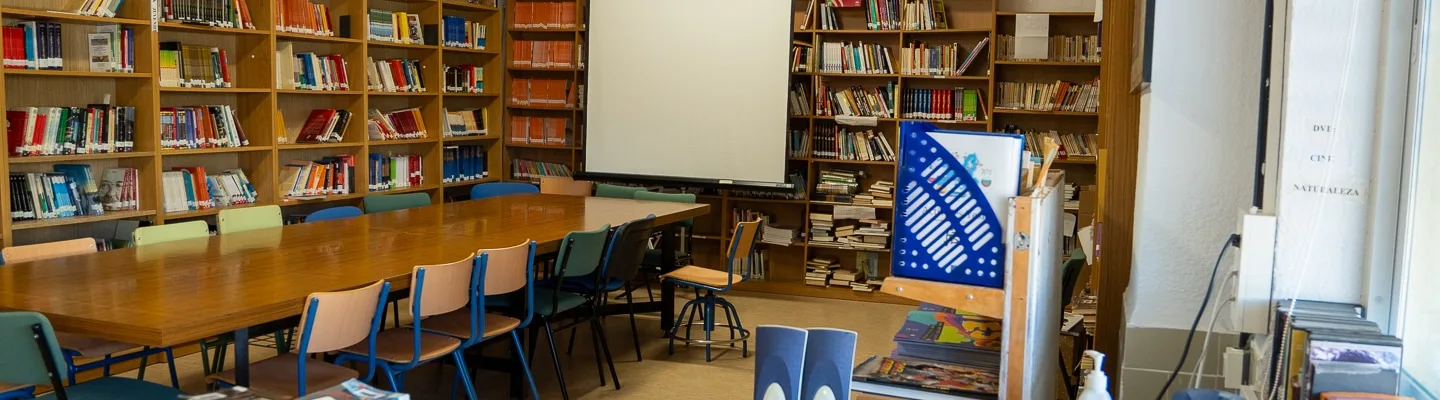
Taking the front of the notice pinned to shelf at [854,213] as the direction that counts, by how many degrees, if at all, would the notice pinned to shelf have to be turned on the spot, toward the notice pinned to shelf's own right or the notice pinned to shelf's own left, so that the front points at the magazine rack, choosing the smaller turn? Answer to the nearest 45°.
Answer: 0° — it already faces it

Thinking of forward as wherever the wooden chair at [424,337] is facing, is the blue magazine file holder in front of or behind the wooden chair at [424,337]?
behind
